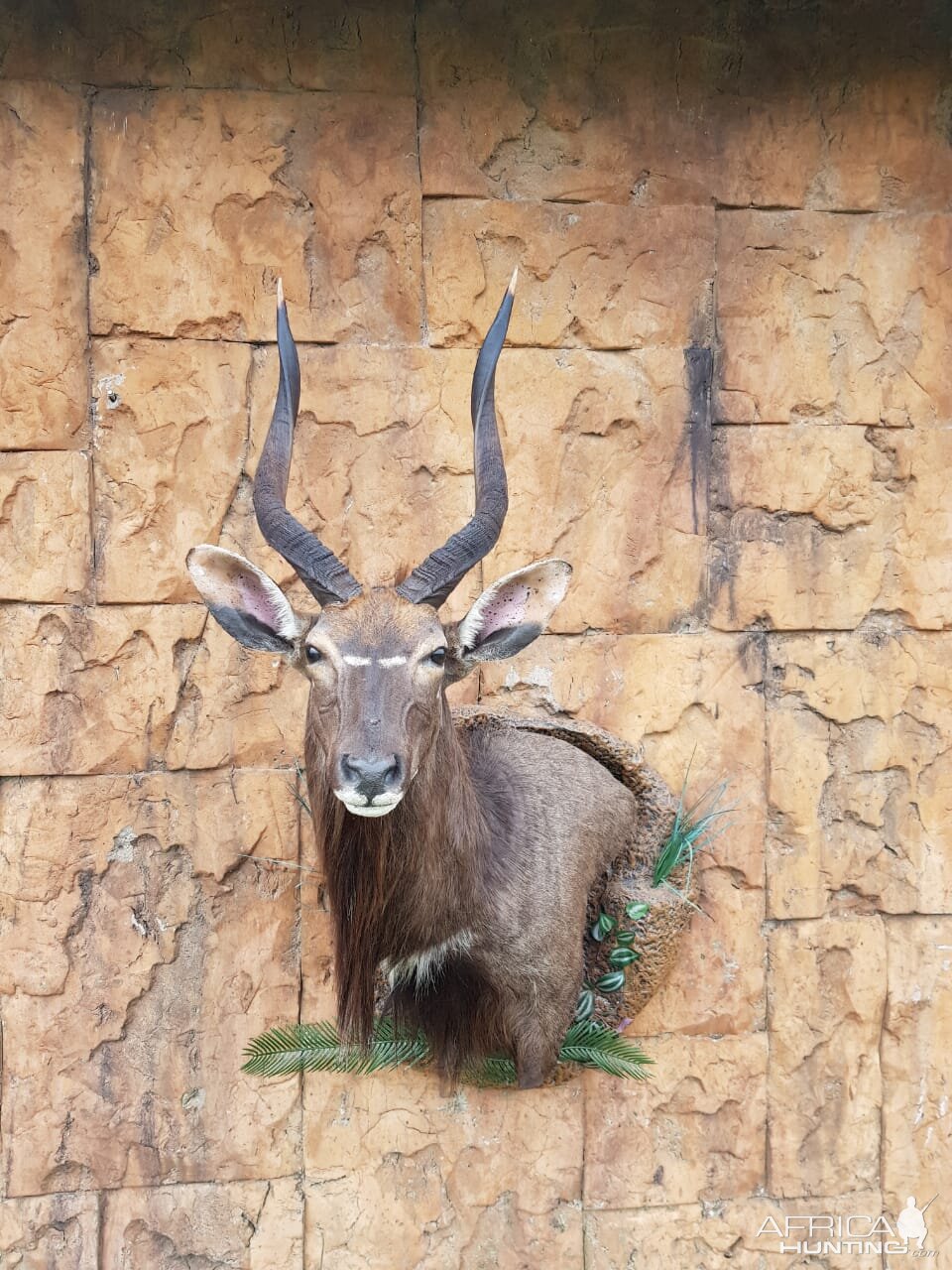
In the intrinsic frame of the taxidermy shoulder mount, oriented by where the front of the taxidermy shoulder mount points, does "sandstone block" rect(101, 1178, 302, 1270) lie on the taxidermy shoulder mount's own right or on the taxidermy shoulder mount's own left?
on the taxidermy shoulder mount's own right

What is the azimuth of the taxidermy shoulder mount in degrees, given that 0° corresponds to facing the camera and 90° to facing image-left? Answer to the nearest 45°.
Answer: approximately 45°

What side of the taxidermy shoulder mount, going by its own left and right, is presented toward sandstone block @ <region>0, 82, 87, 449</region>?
right

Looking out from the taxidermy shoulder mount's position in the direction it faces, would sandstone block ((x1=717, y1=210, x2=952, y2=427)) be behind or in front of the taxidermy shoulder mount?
behind

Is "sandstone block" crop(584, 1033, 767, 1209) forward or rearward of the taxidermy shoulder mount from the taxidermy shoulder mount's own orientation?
rearward
